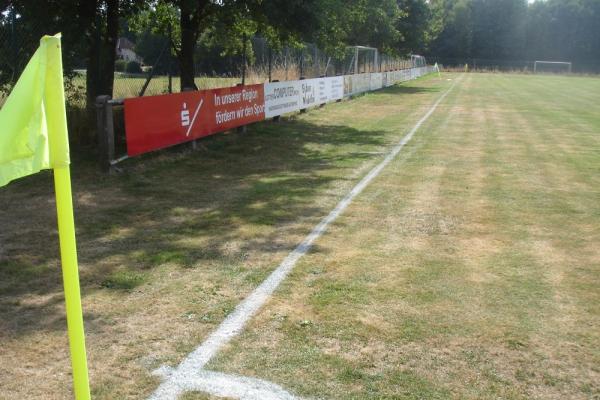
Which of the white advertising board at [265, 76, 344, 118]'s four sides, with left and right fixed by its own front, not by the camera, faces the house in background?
back

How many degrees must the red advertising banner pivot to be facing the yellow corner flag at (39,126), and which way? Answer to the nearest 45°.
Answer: approximately 45° to its right

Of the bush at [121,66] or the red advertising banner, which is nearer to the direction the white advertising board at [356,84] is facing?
the red advertising banner

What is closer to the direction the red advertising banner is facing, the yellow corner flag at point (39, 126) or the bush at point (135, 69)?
the yellow corner flag

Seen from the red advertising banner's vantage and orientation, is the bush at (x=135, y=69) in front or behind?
behind

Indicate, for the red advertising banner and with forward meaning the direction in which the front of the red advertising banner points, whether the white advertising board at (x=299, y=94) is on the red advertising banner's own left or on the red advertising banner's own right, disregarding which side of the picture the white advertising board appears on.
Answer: on the red advertising banner's own left

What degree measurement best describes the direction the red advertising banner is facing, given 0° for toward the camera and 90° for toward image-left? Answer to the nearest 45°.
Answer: approximately 315°

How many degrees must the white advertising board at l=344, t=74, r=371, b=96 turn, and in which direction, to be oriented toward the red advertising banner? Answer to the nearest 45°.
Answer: approximately 45° to its right
